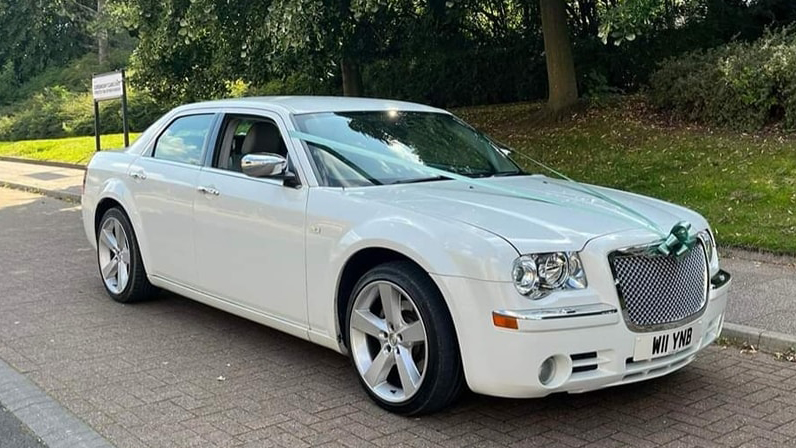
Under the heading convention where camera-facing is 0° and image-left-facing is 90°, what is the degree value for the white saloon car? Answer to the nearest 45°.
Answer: approximately 315°

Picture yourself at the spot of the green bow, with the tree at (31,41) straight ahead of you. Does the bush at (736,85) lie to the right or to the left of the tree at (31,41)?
right

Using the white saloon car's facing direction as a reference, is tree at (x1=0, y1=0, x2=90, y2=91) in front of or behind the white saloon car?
behind

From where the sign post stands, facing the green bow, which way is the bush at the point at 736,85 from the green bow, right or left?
left

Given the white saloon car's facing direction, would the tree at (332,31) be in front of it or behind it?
behind

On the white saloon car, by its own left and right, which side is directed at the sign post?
back

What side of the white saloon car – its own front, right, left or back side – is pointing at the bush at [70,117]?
back

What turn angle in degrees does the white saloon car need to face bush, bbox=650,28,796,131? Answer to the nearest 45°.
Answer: approximately 90° to its left
